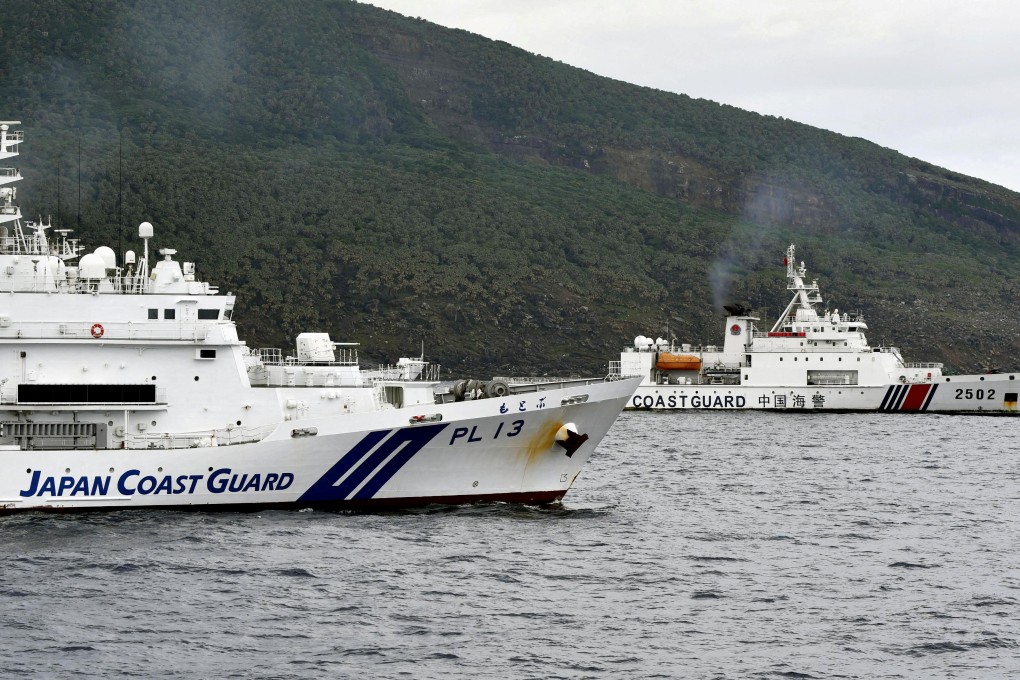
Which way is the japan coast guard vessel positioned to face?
to the viewer's right
